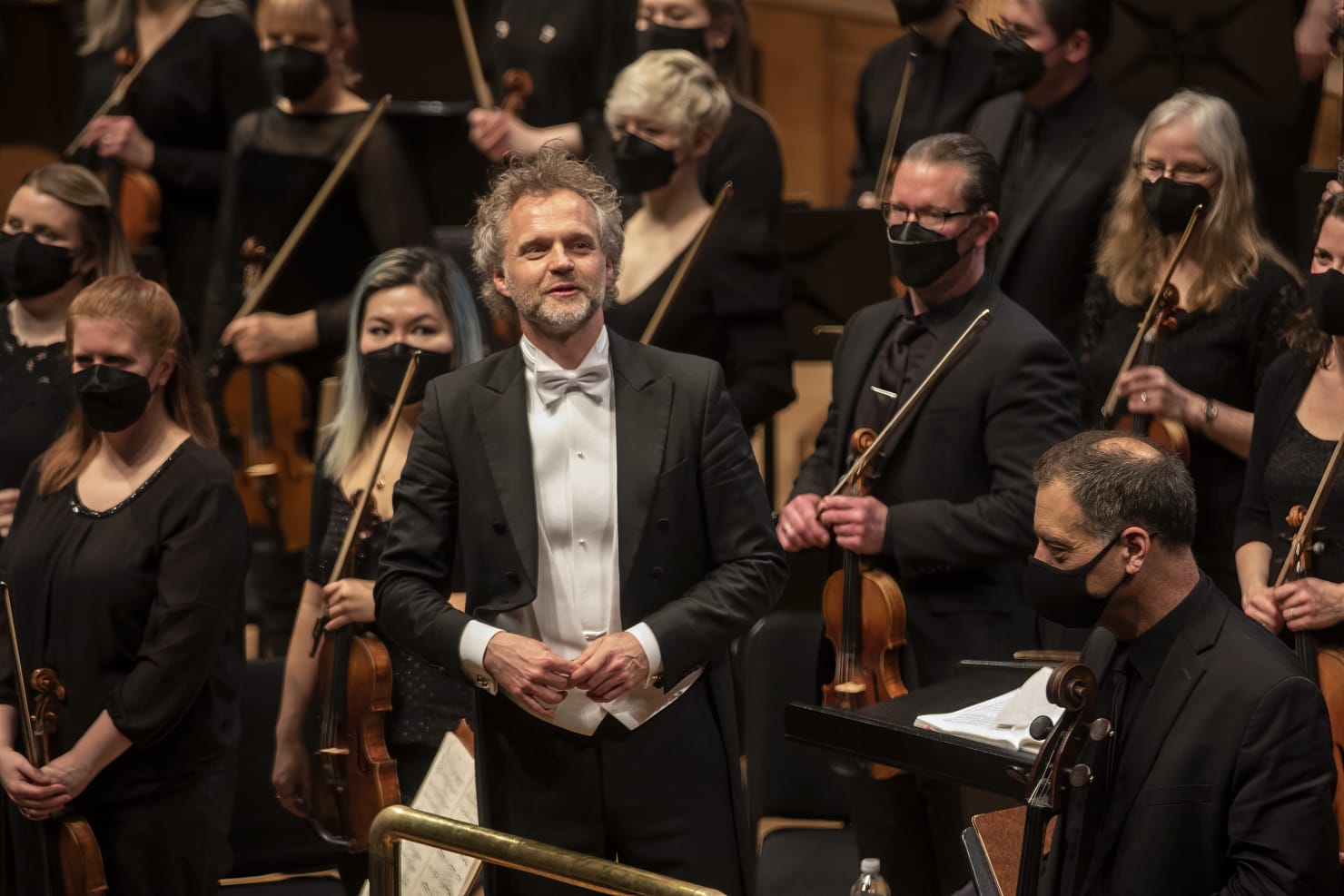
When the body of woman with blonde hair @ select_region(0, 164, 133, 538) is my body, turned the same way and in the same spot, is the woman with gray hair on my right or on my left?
on my left

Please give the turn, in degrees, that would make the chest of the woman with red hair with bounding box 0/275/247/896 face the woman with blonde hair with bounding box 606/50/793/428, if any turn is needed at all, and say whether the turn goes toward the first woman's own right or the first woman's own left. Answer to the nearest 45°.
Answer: approximately 180°

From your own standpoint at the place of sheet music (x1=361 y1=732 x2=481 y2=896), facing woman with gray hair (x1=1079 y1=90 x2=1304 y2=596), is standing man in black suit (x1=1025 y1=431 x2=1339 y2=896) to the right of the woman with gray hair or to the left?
right

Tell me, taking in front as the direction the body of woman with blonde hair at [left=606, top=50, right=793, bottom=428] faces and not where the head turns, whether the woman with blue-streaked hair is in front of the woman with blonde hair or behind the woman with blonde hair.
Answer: in front

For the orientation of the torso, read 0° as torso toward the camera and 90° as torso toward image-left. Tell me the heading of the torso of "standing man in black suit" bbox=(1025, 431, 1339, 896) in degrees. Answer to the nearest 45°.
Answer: approximately 45°

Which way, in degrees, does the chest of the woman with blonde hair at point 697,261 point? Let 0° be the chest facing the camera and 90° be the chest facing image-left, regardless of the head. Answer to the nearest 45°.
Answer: approximately 45°

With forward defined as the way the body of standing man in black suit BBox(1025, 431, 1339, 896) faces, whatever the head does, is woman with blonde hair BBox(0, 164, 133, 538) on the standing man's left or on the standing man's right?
on the standing man's right

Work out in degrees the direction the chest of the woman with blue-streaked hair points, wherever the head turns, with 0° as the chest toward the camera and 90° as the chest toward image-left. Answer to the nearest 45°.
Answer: approximately 0°
